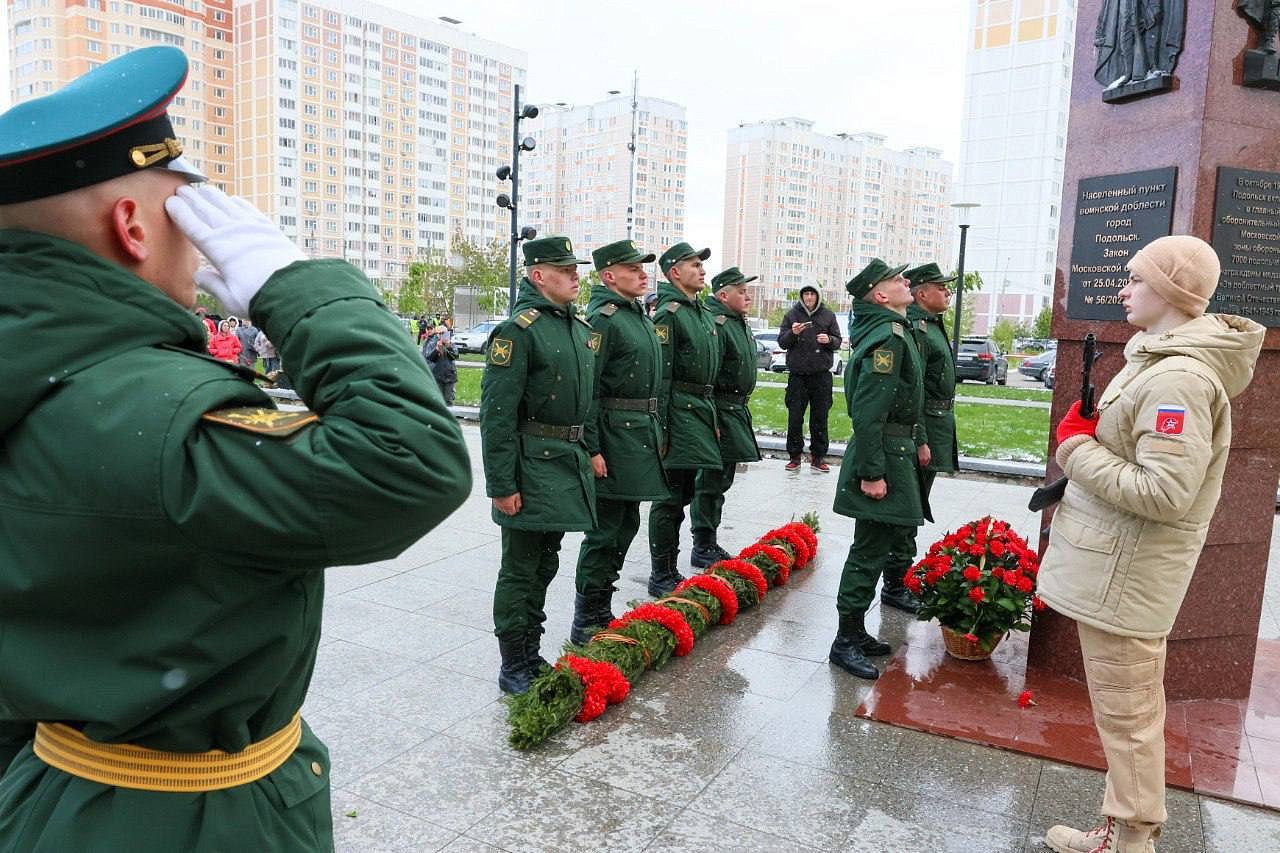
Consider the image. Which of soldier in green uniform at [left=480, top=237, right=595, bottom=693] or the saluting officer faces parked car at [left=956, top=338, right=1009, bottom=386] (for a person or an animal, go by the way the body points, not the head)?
the saluting officer

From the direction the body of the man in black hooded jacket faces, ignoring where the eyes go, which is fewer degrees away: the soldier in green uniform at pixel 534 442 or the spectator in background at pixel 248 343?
the soldier in green uniform

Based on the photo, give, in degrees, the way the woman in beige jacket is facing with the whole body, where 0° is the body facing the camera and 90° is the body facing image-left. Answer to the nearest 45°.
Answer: approximately 90°

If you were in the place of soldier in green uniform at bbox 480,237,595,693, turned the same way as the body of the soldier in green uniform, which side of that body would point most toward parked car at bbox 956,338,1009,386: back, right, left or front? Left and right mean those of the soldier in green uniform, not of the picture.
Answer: left

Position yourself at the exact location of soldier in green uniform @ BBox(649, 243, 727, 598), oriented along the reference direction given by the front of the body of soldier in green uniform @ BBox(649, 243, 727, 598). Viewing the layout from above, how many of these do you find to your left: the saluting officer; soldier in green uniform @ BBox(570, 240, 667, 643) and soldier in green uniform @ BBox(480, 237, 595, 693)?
0

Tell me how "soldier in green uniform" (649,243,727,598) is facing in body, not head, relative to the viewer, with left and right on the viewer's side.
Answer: facing the viewer and to the right of the viewer

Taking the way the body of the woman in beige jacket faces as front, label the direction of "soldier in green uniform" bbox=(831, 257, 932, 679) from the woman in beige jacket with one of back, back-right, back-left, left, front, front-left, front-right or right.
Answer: front-right

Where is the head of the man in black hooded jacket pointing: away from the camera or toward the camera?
toward the camera

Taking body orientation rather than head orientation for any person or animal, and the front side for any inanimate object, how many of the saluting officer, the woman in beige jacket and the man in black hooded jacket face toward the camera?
1

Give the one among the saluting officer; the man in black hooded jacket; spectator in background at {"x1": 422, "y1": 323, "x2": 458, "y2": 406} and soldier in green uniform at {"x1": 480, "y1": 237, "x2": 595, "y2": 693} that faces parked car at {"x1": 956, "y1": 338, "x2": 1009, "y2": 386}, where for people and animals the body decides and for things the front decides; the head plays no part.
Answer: the saluting officer

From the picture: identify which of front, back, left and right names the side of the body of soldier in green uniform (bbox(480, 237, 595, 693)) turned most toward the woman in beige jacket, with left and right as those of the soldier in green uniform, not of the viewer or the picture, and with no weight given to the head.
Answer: front

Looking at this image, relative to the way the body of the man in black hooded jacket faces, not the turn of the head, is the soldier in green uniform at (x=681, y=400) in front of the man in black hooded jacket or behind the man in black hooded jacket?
in front

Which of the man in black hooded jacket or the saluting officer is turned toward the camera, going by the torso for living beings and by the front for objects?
the man in black hooded jacket

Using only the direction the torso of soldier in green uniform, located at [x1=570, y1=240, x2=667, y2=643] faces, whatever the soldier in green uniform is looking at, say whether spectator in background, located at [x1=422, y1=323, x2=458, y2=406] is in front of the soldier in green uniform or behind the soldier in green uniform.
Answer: behind

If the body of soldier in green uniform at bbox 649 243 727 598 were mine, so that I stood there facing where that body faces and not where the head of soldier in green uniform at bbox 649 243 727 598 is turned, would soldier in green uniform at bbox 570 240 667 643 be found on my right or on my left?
on my right

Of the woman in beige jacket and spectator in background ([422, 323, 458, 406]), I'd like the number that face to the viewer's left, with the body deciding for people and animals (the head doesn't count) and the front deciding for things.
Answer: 1

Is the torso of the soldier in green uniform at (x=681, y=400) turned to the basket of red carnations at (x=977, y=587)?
yes

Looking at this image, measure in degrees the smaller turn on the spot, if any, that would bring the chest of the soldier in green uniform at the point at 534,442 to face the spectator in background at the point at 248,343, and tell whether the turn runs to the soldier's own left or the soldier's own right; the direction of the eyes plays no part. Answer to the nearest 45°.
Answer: approximately 135° to the soldier's own left

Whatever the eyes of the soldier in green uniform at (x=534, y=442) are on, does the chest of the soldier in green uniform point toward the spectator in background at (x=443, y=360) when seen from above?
no
